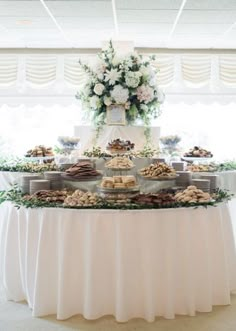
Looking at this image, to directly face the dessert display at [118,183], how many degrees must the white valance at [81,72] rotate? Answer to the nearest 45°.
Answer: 0° — it already faces it

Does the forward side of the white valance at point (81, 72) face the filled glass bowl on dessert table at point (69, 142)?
yes

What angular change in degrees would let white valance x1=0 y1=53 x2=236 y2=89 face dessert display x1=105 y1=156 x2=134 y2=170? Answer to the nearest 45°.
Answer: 0° — it already faces it

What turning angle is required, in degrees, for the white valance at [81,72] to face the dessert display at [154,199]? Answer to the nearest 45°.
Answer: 0° — it already faces it

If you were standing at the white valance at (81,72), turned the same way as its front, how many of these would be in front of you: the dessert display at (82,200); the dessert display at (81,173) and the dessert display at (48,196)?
3

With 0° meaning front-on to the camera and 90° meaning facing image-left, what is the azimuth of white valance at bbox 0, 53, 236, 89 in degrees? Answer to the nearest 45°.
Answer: approximately 0°

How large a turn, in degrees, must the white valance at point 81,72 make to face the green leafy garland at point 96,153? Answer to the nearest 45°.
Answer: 0° — it already faces it

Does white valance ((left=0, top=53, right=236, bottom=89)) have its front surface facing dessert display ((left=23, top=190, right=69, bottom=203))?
yes

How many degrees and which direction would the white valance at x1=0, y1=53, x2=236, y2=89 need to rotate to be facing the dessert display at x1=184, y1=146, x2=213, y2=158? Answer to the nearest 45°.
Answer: approximately 45° to its left
